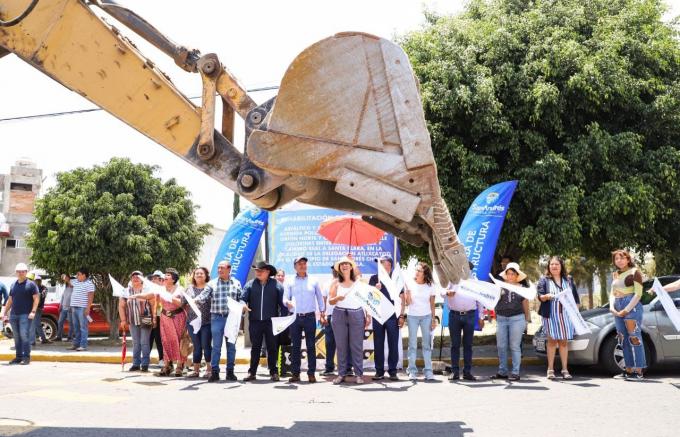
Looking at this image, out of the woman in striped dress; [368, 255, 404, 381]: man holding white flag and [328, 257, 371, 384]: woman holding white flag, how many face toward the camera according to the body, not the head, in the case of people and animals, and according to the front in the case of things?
3

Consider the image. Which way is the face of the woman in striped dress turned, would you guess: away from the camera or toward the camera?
toward the camera

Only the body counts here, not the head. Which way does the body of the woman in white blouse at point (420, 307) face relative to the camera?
toward the camera

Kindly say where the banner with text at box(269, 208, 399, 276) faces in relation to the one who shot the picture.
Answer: facing the viewer

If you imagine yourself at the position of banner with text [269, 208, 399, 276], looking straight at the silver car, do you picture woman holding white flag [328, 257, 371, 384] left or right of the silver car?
right

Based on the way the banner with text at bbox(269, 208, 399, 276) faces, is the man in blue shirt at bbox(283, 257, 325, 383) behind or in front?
in front

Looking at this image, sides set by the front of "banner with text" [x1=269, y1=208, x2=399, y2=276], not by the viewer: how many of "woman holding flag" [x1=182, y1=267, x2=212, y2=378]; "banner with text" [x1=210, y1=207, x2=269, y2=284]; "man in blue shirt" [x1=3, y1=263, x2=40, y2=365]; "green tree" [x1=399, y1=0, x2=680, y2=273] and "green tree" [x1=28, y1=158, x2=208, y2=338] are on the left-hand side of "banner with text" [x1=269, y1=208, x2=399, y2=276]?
1

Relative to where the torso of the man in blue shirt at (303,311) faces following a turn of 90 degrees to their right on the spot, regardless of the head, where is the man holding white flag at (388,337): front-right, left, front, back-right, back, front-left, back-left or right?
back

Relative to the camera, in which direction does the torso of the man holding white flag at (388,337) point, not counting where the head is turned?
toward the camera

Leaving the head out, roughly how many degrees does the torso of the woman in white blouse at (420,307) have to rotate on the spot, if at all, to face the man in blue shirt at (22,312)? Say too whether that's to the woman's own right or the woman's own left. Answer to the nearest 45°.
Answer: approximately 90° to the woman's own right

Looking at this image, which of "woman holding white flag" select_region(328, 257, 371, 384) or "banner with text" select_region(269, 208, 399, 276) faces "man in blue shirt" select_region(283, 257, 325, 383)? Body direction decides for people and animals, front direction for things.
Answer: the banner with text

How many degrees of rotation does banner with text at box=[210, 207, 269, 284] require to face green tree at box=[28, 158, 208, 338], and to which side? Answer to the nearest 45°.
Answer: approximately 135° to its right

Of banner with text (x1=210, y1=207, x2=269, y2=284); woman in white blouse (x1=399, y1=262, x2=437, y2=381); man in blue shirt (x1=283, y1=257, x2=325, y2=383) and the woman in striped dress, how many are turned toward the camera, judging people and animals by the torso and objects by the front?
4

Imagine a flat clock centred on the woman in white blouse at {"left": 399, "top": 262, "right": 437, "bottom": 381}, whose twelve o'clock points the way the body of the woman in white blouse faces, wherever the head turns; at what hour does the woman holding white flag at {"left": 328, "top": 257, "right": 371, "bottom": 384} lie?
The woman holding white flag is roughly at 2 o'clock from the woman in white blouse.

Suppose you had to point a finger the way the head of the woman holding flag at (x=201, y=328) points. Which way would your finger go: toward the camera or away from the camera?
toward the camera
